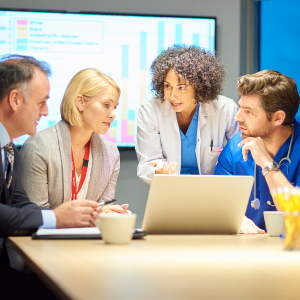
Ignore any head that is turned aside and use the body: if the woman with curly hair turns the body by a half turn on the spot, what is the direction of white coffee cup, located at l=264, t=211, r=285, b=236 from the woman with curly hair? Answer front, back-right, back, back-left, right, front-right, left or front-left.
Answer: back

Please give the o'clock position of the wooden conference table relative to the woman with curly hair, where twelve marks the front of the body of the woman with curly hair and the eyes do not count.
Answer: The wooden conference table is roughly at 12 o'clock from the woman with curly hair.

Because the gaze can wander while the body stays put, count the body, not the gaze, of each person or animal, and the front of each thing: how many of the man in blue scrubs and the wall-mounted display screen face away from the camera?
0

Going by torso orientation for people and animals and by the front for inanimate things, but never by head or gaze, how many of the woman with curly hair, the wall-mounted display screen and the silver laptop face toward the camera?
2

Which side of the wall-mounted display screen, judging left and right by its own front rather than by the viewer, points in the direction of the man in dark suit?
front

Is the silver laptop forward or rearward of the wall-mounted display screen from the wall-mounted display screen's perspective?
forward

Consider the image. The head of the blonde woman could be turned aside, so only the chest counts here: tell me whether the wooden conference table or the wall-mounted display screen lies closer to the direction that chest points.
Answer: the wooden conference table

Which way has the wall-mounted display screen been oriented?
toward the camera

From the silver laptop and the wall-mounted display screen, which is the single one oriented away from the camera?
the silver laptop

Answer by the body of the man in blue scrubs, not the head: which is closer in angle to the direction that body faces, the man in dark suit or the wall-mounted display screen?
the man in dark suit

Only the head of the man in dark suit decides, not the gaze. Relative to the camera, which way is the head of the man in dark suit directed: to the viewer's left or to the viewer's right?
to the viewer's right

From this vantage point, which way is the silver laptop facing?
away from the camera

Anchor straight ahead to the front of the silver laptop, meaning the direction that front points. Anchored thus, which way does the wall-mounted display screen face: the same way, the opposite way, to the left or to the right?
the opposite way

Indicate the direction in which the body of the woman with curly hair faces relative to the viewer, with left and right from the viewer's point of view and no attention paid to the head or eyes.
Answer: facing the viewer

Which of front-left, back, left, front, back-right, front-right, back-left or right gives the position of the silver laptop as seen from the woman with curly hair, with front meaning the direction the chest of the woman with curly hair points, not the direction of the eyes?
front

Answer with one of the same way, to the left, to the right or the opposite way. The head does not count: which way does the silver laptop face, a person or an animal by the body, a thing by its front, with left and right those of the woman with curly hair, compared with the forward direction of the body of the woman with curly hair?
the opposite way
